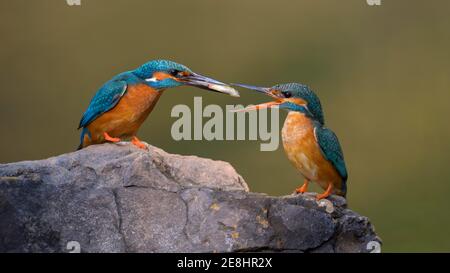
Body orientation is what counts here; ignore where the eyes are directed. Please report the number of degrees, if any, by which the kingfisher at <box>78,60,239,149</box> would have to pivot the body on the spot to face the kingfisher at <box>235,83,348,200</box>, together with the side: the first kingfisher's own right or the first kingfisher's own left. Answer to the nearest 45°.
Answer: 0° — it already faces it

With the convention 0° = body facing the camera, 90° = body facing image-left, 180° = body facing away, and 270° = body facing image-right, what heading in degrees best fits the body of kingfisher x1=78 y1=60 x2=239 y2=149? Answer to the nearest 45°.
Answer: approximately 270°
